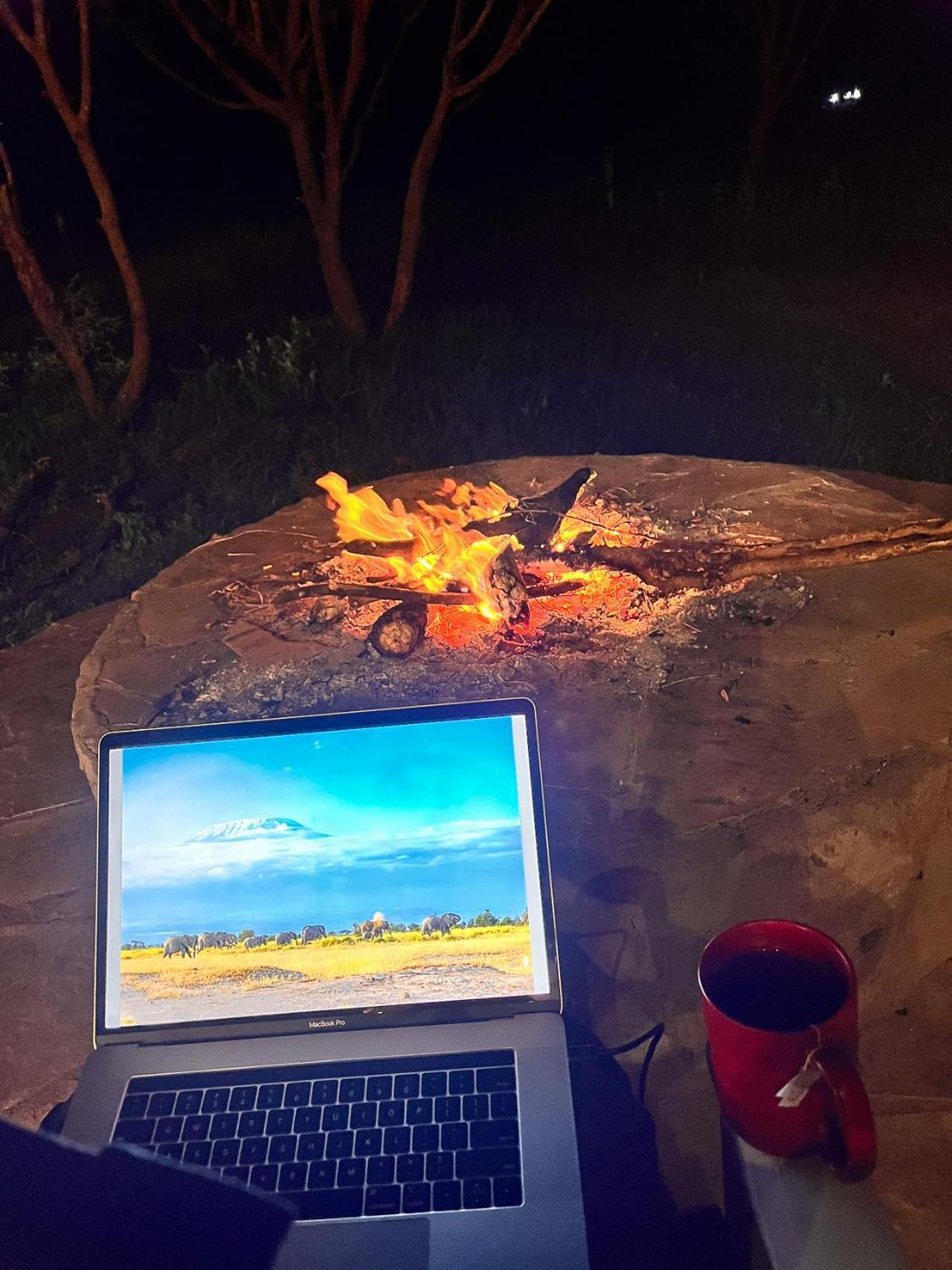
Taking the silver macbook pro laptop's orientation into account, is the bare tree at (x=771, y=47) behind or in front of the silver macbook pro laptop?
behind

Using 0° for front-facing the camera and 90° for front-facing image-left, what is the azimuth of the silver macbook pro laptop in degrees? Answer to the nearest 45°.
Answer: approximately 0°

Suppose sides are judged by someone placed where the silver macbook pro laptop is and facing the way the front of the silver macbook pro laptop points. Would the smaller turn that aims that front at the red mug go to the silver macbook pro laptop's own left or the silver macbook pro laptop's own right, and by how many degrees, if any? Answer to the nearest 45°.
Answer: approximately 45° to the silver macbook pro laptop's own left

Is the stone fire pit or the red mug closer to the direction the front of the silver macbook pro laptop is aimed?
the red mug

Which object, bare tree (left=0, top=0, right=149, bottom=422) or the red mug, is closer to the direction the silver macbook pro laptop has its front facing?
the red mug

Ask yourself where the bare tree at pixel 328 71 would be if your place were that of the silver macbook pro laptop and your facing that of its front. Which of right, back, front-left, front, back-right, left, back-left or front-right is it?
back

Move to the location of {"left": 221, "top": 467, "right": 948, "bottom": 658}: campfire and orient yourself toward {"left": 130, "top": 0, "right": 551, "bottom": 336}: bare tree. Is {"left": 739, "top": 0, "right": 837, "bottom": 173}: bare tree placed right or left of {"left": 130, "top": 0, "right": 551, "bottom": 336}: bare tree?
right

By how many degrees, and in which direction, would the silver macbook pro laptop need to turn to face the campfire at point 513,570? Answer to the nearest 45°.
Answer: approximately 135° to its left

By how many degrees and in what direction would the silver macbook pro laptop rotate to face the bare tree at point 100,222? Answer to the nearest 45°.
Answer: approximately 180°

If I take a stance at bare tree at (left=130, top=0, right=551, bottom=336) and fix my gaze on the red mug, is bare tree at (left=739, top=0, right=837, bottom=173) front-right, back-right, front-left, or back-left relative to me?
back-left

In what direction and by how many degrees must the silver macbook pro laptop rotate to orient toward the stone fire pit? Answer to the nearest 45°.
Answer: approximately 135° to its left
